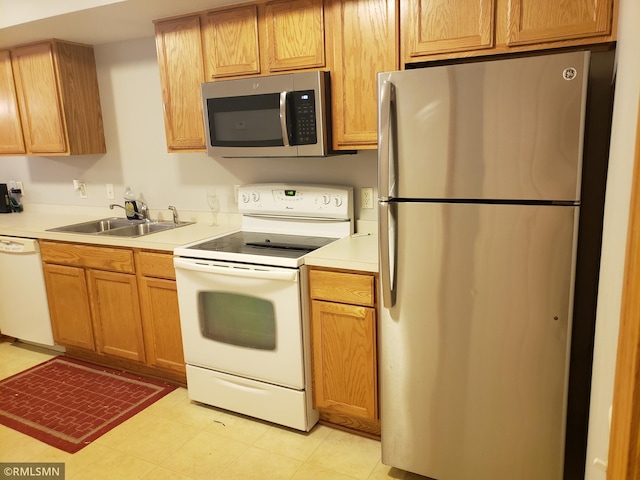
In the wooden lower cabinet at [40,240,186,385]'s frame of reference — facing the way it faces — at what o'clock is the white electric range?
The white electric range is roughly at 9 o'clock from the wooden lower cabinet.

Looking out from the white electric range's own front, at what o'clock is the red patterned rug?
The red patterned rug is roughly at 2 o'clock from the white electric range.

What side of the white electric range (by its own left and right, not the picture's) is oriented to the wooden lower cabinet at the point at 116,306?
right

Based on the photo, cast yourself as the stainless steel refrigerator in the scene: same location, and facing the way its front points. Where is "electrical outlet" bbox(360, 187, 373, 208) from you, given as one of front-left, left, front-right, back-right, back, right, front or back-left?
back-right

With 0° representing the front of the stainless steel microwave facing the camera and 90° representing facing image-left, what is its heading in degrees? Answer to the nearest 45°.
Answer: approximately 45°

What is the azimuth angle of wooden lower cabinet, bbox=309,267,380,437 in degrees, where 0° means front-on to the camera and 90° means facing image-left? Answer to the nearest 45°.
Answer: approximately 45°

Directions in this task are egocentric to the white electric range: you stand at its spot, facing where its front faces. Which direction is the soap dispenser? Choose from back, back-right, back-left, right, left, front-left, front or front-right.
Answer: right
